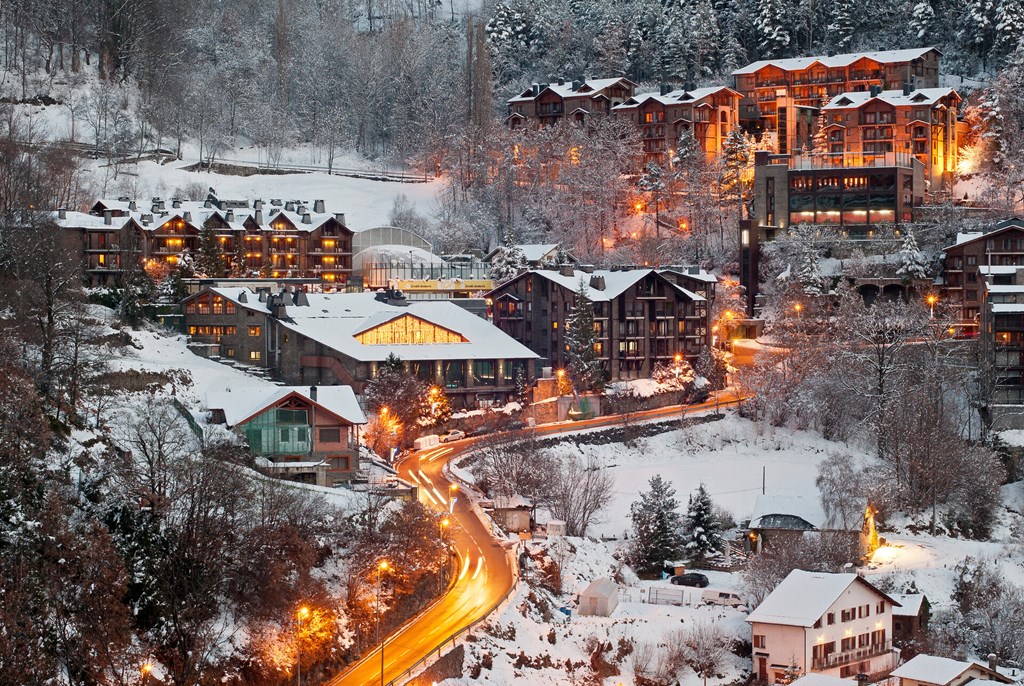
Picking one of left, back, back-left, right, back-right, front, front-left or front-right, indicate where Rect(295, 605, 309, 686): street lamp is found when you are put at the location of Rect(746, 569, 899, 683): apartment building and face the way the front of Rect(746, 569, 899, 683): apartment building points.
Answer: right

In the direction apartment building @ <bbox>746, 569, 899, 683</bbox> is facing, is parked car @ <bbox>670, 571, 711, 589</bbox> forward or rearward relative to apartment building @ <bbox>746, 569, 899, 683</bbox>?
rearward

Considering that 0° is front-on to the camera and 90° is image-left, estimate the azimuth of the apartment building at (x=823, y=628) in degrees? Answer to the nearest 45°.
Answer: approximately 315°

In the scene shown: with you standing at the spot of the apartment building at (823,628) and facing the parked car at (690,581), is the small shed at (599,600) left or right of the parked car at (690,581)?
left

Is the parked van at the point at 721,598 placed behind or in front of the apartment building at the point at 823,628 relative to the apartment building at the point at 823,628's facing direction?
behind

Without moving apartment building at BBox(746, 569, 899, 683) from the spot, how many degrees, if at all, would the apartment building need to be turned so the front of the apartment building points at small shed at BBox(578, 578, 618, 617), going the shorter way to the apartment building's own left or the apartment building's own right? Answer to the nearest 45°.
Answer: approximately 135° to the apartment building's own right
